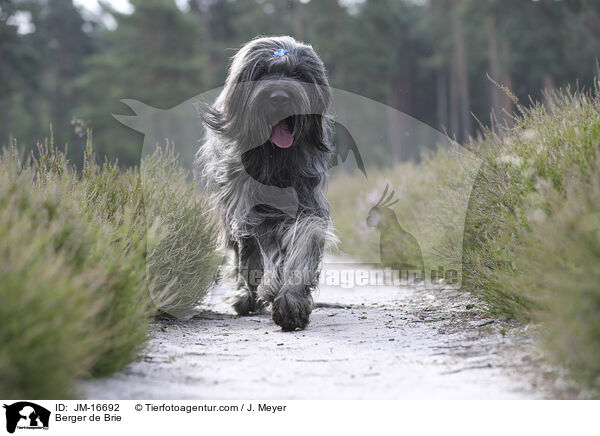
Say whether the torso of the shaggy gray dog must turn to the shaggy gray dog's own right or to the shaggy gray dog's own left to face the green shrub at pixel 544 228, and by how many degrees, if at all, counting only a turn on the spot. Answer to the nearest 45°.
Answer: approximately 45° to the shaggy gray dog's own left

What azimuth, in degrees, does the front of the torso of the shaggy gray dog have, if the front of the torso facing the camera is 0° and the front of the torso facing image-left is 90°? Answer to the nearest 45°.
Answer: approximately 0°
